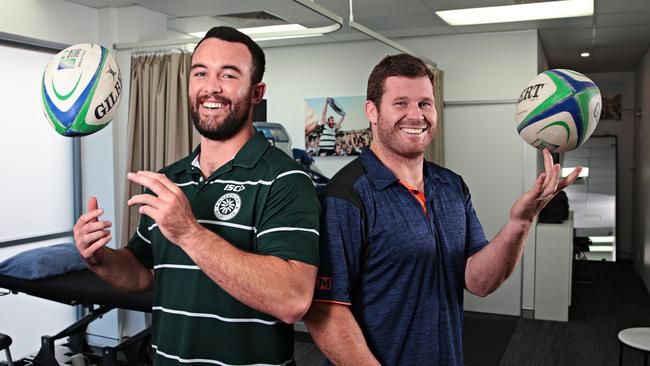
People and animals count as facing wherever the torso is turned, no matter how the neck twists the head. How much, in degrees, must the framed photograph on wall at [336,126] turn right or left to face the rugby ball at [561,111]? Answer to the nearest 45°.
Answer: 0° — it already faces it

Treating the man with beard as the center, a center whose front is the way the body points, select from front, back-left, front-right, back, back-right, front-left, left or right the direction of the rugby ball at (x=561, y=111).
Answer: back-left

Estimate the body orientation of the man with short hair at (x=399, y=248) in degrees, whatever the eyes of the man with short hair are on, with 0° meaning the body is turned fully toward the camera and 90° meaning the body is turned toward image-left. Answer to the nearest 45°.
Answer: approximately 315°

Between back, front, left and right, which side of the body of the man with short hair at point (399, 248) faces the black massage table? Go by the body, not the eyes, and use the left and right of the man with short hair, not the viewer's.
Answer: back

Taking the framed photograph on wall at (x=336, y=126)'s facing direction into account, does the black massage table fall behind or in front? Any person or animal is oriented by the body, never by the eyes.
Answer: in front

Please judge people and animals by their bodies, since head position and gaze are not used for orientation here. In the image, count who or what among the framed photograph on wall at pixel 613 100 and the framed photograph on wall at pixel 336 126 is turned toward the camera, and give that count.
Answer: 2

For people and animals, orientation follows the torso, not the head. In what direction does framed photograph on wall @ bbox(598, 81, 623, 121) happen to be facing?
toward the camera

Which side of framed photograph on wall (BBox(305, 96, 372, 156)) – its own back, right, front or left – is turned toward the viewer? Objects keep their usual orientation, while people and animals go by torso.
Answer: front

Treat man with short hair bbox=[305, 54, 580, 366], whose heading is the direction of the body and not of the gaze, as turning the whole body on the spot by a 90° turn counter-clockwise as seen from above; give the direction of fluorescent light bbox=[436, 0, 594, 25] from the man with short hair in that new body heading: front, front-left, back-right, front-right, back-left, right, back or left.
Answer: front-left

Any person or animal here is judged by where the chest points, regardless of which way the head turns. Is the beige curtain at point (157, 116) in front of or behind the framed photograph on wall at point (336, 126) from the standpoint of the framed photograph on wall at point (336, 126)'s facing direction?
in front

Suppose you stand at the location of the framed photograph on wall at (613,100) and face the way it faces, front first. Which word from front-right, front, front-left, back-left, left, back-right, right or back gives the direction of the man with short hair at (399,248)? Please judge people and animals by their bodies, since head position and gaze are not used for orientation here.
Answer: front

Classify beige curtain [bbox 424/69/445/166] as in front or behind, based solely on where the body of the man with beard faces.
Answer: behind

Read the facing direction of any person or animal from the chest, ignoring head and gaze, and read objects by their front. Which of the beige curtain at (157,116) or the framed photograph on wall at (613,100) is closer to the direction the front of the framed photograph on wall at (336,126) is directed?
the beige curtain

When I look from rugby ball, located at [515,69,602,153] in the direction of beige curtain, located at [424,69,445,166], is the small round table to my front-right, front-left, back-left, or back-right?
front-right
